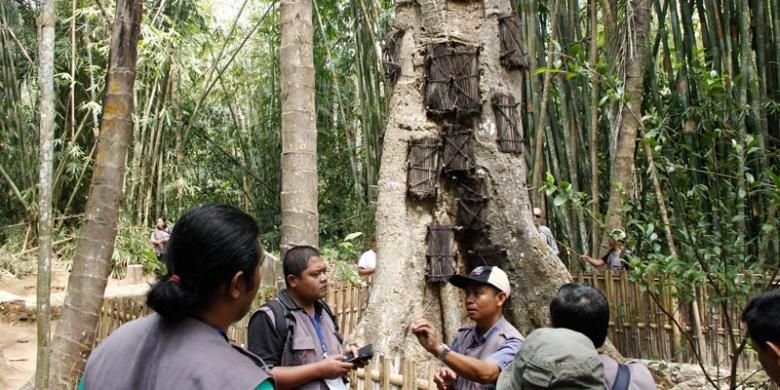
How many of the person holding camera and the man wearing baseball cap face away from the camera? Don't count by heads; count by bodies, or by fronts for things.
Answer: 0

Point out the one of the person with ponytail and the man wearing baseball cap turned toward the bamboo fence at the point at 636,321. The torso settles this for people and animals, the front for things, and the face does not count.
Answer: the person with ponytail

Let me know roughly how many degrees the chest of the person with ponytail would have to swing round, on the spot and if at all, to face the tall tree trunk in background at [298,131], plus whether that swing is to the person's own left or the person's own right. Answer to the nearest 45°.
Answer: approximately 45° to the person's own left

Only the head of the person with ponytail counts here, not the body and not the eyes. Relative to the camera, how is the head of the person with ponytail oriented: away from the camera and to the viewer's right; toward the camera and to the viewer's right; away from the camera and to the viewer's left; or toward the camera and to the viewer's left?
away from the camera and to the viewer's right

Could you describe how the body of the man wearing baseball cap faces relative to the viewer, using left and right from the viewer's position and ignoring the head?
facing the viewer and to the left of the viewer

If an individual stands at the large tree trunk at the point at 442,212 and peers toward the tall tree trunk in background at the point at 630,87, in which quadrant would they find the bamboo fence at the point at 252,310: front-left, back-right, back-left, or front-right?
back-left

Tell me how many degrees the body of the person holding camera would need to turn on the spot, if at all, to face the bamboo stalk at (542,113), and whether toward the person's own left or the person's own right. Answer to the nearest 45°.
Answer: approximately 90° to the person's own left

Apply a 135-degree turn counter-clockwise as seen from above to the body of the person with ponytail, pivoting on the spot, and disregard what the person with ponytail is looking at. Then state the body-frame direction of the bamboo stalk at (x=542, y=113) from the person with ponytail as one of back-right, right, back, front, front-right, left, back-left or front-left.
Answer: back-right

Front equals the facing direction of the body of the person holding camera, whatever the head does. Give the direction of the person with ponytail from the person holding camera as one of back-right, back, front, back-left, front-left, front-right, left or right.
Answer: front-right

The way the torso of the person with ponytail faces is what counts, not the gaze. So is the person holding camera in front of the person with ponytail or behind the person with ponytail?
in front

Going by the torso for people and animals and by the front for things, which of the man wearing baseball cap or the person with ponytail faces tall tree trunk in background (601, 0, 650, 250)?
the person with ponytail

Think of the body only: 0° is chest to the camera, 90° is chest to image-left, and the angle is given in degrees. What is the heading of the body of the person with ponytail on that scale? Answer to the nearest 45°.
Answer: approximately 225°

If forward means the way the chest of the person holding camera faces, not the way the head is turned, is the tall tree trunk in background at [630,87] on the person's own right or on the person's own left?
on the person's own left

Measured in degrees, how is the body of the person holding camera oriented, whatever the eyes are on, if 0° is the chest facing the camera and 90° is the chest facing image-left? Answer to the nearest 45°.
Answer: approximately 315°

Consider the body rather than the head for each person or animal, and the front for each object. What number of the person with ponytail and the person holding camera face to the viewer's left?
0

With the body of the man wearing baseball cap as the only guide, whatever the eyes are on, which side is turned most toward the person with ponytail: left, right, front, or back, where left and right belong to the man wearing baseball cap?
front

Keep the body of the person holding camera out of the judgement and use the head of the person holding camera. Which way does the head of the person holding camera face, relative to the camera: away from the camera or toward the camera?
toward the camera

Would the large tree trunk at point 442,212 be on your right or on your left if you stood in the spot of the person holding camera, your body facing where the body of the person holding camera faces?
on your left
